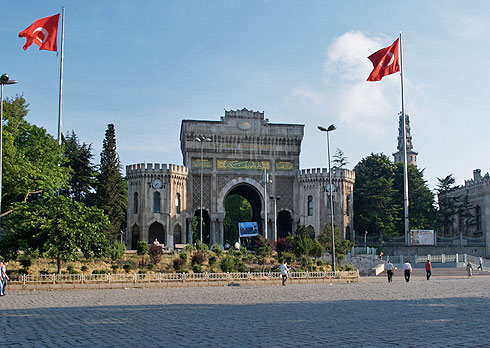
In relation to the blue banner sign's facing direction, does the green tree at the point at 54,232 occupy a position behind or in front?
in front

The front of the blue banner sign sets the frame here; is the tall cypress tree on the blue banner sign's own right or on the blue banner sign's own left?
on the blue banner sign's own right

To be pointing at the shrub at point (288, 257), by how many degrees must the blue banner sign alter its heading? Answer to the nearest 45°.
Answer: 0° — it already faces it

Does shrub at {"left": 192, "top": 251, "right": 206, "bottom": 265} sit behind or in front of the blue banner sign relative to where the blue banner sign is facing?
in front

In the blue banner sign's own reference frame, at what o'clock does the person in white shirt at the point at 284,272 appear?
The person in white shirt is roughly at 12 o'clock from the blue banner sign.

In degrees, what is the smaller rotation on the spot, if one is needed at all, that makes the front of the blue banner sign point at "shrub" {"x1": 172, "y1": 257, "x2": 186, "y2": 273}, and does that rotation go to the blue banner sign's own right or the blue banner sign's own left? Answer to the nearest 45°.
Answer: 0° — it already faces it

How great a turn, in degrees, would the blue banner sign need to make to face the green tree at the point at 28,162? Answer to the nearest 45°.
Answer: approximately 45° to its right

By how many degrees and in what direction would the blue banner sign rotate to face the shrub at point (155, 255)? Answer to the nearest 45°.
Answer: approximately 90° to its right

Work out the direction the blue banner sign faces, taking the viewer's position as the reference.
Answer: facing the viewer

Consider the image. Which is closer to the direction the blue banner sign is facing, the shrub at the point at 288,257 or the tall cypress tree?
the shrub

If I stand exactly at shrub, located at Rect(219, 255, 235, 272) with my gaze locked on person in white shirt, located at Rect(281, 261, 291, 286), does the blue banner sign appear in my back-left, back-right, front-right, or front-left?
back-left
